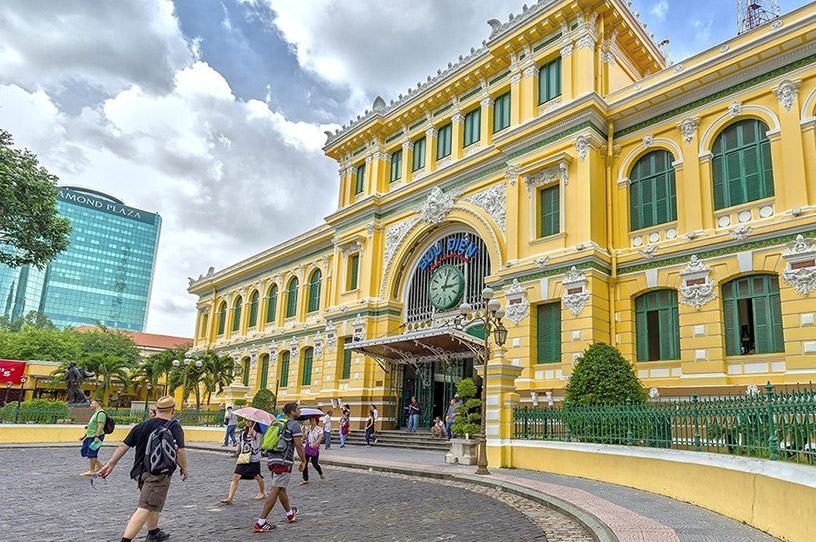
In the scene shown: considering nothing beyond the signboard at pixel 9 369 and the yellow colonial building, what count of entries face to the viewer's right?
0

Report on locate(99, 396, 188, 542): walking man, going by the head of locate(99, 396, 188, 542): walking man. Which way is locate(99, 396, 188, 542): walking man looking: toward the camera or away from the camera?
away from the camera

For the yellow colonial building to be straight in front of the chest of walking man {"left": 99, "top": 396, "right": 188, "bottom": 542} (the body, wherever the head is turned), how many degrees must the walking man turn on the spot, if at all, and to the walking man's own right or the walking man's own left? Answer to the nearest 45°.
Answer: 0° — they already face it

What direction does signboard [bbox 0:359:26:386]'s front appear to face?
toward the camera

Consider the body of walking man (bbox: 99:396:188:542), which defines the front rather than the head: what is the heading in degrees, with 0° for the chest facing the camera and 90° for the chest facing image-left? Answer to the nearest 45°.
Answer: approximately 225°

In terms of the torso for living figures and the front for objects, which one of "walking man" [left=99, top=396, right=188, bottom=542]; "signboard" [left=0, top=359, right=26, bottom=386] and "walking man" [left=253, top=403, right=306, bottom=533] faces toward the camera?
the signboard

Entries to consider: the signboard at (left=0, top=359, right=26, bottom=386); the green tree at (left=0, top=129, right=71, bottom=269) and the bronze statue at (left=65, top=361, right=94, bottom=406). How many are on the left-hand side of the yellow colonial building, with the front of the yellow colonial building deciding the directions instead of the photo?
0

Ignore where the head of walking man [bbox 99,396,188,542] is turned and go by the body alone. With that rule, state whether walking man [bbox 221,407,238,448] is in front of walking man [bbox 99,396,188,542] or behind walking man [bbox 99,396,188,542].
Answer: in front

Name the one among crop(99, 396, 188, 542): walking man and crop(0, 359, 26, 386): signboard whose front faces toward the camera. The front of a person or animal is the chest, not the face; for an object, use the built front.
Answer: the signboard

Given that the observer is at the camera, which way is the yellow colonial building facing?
facing the viewer and to the left of the viewer

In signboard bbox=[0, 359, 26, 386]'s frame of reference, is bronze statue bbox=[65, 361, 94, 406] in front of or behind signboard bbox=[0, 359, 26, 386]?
in front

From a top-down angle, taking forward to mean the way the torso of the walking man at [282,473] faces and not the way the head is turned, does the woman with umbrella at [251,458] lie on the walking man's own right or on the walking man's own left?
on the walking man's own left

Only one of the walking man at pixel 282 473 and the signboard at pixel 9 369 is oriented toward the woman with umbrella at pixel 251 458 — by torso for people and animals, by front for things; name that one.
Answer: the signboard
